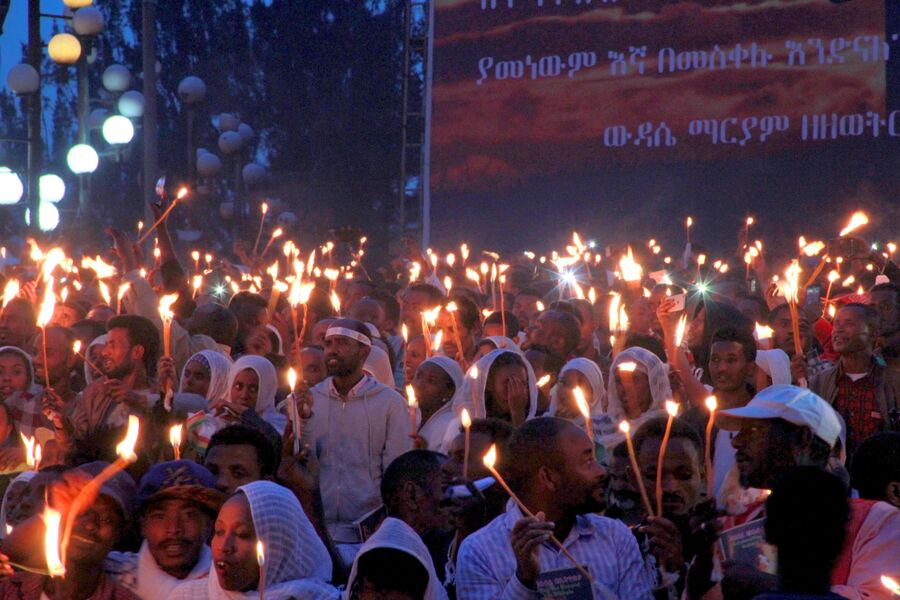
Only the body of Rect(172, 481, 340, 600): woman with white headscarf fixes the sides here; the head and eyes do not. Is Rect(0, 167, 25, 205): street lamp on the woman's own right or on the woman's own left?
on the woman's own right

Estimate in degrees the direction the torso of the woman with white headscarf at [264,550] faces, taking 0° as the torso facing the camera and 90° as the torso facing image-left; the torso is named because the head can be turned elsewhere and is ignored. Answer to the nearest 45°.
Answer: approximately 45°

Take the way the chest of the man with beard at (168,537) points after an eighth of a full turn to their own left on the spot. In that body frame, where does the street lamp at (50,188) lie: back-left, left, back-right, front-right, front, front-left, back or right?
back-left

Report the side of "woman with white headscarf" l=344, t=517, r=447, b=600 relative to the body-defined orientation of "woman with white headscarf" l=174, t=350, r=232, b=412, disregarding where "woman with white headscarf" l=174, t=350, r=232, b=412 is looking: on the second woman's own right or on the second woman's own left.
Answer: on the second woman's own left

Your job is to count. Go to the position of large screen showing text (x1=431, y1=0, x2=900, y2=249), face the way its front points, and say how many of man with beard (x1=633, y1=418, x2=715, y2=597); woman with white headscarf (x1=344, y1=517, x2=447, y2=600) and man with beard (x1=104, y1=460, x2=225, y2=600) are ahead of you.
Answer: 3

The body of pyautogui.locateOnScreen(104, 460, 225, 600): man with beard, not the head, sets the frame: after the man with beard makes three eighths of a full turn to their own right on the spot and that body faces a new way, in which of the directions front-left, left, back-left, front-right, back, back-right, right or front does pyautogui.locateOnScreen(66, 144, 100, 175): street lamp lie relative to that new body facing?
front-right

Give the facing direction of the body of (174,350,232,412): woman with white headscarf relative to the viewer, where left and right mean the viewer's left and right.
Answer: facing the viewer and to the left of the viewer

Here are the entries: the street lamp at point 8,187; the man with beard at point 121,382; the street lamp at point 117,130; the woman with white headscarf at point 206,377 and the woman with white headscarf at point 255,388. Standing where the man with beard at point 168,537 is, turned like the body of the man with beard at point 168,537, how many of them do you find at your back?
5

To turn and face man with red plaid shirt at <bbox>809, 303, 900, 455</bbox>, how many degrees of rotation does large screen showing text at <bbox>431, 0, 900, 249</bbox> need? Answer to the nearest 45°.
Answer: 0° — it already faces them

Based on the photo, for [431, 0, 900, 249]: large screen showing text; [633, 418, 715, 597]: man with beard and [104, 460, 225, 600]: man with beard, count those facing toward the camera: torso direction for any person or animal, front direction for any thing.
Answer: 3

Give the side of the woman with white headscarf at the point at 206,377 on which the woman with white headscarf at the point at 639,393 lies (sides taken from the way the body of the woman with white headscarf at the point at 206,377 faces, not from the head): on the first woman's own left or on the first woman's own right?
on the first woman's own left

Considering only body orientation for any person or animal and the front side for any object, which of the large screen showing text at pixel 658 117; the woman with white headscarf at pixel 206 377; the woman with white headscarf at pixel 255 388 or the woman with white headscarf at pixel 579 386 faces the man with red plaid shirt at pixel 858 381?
the large screen showing text

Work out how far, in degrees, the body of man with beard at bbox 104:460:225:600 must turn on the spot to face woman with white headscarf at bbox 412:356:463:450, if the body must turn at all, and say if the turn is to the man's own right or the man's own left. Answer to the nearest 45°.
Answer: approximately 135° to the man's own left

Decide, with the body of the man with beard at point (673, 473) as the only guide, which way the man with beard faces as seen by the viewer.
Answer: toward the camera

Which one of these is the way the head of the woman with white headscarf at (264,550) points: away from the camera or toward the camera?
toward the camera

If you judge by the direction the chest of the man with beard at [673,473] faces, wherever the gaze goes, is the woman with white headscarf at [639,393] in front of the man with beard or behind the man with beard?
behind

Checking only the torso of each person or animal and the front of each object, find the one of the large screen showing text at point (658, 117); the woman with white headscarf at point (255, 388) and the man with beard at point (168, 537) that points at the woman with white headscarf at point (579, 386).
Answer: the large screen showing text

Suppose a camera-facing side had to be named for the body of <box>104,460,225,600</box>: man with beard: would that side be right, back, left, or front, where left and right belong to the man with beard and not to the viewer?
front

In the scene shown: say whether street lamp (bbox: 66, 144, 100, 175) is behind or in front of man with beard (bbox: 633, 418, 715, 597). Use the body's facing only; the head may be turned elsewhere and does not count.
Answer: behind

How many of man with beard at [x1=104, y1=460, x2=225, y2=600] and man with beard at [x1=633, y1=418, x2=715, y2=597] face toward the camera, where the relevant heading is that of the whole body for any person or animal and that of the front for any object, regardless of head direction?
2

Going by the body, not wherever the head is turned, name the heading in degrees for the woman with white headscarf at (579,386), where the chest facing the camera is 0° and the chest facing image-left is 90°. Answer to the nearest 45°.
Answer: approximately 45°
